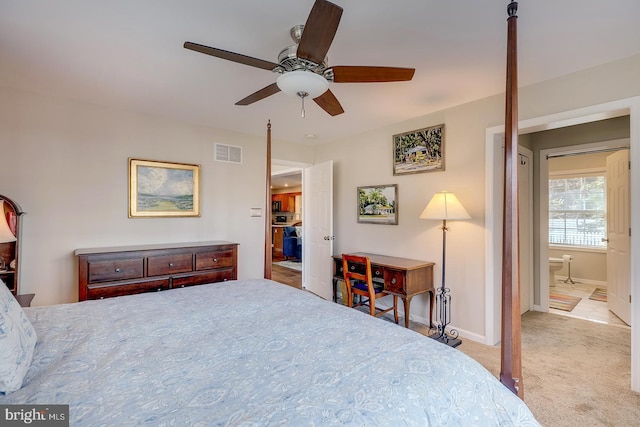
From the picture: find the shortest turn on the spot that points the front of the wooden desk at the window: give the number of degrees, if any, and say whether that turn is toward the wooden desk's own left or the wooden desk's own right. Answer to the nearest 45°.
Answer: approximately 180°

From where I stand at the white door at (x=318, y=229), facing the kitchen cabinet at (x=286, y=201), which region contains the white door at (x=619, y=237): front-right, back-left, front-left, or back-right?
back-right

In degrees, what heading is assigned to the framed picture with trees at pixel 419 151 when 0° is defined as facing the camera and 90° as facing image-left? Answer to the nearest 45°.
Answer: approximately 45°

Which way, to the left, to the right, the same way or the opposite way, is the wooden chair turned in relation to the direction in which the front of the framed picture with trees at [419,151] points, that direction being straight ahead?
the opposite way

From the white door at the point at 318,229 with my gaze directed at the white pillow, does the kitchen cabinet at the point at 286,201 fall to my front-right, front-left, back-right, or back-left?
back-right

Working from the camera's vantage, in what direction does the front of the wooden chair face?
facing away from the viewer and to the right of the viewer

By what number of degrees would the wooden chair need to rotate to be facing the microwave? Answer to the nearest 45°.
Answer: approximately 90° to its left

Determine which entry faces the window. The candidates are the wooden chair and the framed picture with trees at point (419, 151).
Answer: the wooden chair

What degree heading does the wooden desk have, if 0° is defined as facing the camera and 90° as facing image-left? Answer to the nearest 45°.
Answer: approximately 45°

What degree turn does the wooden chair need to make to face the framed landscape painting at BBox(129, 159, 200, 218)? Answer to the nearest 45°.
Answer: approximately 135° to its left
